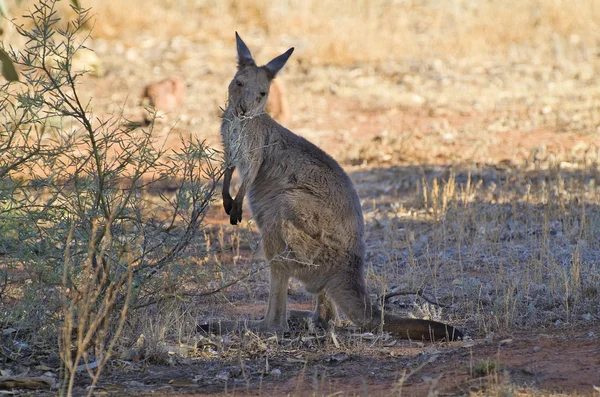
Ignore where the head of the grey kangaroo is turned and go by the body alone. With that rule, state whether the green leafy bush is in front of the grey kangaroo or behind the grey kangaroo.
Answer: in front

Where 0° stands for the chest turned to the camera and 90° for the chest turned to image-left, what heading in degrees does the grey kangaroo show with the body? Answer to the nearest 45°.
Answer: approximately 90°

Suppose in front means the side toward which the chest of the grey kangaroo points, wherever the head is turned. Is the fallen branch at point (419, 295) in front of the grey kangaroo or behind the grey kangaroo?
behind

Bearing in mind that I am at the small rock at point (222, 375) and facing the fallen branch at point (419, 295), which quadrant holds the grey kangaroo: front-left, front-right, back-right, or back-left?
front-left
